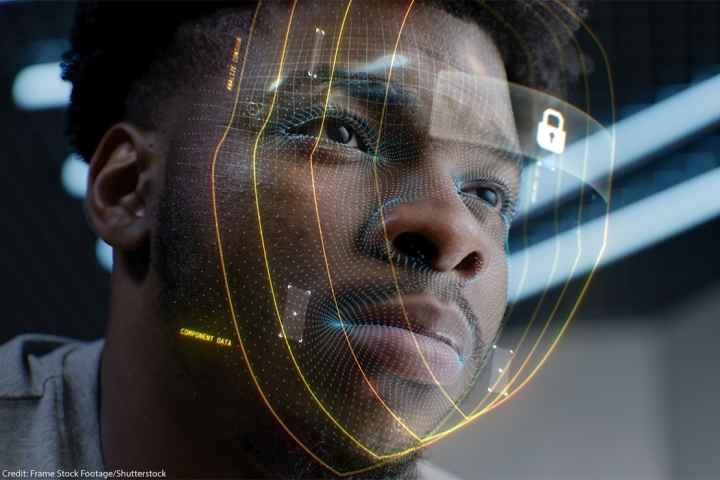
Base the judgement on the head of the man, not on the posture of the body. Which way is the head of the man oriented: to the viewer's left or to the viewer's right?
to the viewer's right

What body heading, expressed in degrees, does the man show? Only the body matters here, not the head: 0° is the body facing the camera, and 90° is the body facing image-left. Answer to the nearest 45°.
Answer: approximately 315°
